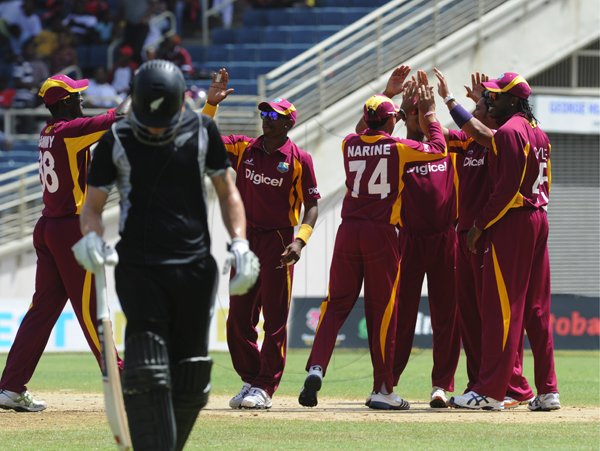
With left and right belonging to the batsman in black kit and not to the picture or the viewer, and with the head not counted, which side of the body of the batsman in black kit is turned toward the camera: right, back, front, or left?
front

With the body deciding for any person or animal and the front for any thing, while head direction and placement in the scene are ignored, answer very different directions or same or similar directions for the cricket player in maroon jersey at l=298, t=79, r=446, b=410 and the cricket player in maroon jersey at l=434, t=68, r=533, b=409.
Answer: very different directions

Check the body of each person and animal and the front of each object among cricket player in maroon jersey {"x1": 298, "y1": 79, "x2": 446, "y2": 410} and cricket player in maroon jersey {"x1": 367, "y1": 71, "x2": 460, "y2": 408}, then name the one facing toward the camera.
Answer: cricket player in maroon jersey {"x1": 367, "y1": 71, "x2": 460, "y2": 408}

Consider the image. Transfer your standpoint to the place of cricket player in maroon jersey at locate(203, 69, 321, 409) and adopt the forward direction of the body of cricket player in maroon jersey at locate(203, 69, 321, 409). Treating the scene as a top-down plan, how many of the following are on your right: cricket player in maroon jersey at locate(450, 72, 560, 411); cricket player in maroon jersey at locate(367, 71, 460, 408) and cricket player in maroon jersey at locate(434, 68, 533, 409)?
0

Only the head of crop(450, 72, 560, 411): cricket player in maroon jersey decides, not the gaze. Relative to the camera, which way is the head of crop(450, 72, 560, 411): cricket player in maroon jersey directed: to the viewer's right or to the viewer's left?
to the viewer's left

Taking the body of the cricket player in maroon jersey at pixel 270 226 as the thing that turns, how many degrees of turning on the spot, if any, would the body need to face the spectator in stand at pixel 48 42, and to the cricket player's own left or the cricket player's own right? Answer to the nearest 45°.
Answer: approximately 135° to the cricket player's own right

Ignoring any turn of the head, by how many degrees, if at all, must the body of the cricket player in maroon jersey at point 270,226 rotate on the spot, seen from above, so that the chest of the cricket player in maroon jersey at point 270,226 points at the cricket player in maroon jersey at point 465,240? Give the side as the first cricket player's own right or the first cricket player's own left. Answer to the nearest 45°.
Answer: approximately 135° to the first cricket player's own left

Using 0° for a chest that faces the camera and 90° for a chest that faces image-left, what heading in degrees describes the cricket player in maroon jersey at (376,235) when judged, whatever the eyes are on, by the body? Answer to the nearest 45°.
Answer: approximately 225°

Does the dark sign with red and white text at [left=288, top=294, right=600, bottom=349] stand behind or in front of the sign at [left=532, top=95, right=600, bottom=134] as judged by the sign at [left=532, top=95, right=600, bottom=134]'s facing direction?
in front

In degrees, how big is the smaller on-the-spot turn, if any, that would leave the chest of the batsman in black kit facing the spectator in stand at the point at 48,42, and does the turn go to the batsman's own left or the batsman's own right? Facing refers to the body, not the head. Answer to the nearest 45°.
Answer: approximately 180°

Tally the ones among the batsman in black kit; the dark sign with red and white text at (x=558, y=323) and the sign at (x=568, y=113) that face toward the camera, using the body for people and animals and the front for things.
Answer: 3

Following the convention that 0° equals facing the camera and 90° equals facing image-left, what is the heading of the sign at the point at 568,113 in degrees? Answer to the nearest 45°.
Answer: approximately 0°

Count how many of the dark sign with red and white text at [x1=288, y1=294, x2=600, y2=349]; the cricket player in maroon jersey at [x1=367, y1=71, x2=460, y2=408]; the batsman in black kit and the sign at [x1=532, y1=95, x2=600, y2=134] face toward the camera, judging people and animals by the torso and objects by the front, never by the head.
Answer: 4

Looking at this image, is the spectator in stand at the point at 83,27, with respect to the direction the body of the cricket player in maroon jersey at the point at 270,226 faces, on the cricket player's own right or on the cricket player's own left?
on the cricket player's own right

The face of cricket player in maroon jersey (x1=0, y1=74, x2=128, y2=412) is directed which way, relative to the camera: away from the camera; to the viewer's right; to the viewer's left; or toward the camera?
to the viewer's right

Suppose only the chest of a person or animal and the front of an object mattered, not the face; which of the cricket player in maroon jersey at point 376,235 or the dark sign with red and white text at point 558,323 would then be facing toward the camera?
the dark sign with red and white text

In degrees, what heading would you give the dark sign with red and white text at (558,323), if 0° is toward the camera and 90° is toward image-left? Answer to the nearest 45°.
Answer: approximately 0°

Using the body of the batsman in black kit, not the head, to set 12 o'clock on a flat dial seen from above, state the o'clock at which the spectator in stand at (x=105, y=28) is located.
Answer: The spectator in stand is roughly at 6 o'clock from the batsman in black kit.

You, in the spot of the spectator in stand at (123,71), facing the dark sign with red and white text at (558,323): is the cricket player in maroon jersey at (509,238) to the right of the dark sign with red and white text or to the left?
right
